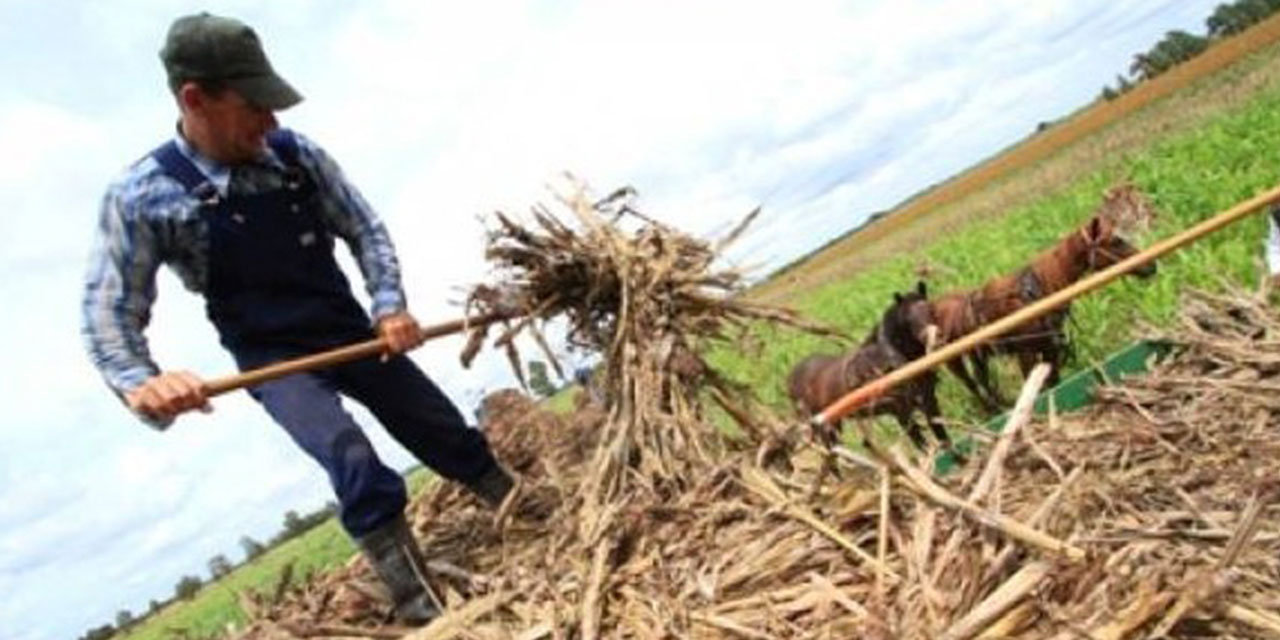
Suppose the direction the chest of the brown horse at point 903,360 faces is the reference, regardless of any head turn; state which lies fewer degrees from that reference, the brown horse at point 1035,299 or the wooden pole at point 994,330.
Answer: the brown horse

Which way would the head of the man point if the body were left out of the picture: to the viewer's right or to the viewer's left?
to the viewer's right

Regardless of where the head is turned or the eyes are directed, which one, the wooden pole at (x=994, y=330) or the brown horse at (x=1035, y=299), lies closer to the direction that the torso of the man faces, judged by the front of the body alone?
the wooden pole

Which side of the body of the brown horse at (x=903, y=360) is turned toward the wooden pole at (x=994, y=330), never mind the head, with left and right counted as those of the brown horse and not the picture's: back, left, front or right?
right

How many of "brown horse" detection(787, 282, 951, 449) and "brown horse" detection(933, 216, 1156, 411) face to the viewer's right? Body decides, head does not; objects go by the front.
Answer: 2

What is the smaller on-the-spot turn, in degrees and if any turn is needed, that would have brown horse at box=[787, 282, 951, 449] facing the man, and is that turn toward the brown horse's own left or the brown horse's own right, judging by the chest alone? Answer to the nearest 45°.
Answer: approximately 135° to the brown horse's own right

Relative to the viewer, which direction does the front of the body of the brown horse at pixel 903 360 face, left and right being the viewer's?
facing to the right of the viewer

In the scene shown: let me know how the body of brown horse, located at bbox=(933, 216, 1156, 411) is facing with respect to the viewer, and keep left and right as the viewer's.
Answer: facing to the right of the viewer
